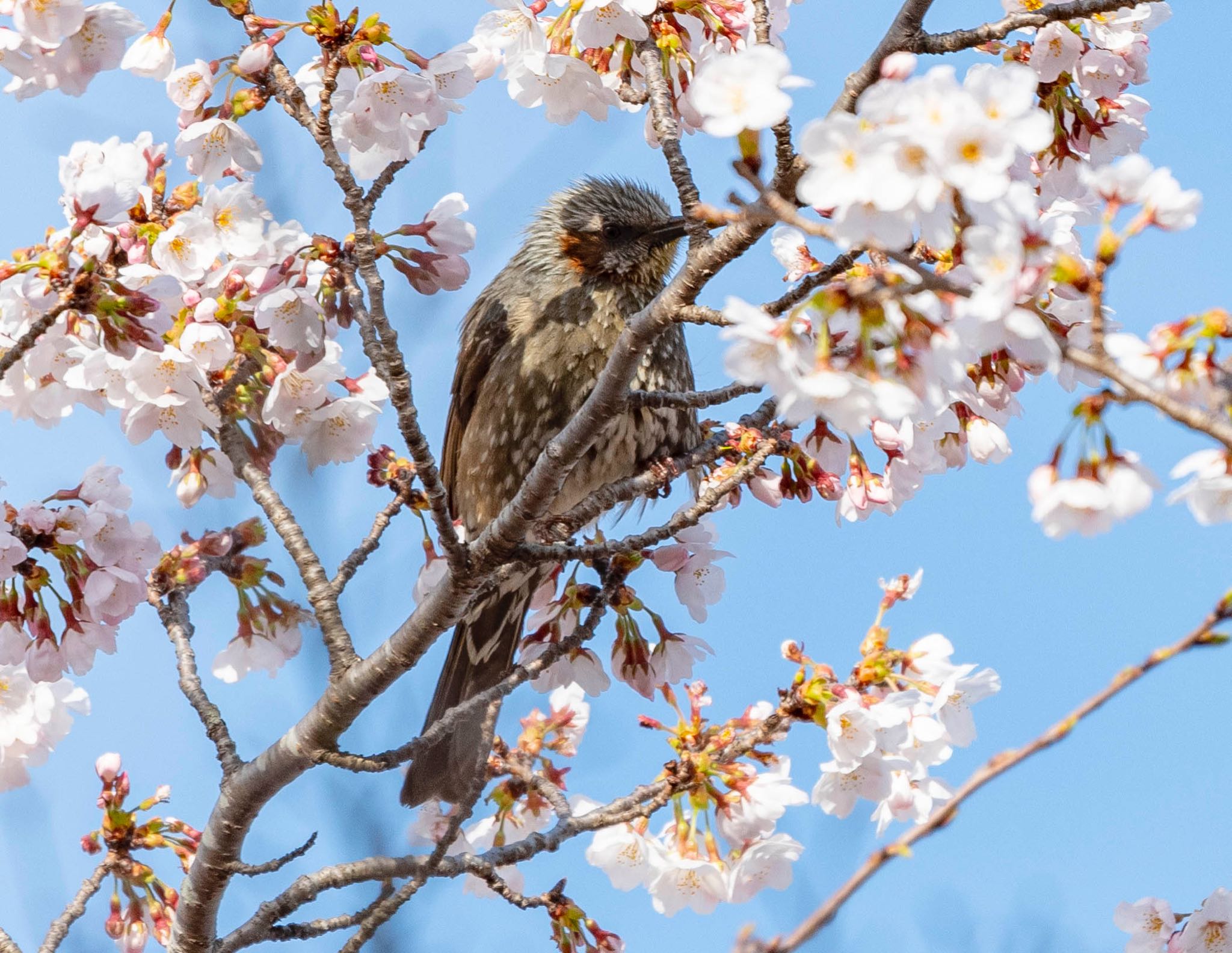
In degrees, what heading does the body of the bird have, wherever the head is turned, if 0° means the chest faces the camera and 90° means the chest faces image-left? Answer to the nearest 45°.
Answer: approximately 315°

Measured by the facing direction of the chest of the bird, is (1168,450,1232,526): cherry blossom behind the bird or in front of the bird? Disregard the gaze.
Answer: in front

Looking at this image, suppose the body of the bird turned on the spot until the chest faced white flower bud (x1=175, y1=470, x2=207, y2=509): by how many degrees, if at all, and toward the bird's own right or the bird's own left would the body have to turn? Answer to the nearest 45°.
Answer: approximately 90° to the bird's own right

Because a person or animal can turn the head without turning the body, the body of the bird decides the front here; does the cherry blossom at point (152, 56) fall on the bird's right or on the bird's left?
on the bird's right

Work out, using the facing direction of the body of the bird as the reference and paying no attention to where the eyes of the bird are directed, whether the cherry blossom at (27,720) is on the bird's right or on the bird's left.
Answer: on the bird's right

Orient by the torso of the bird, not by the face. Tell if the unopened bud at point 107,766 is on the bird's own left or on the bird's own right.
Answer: on the bird's own right
